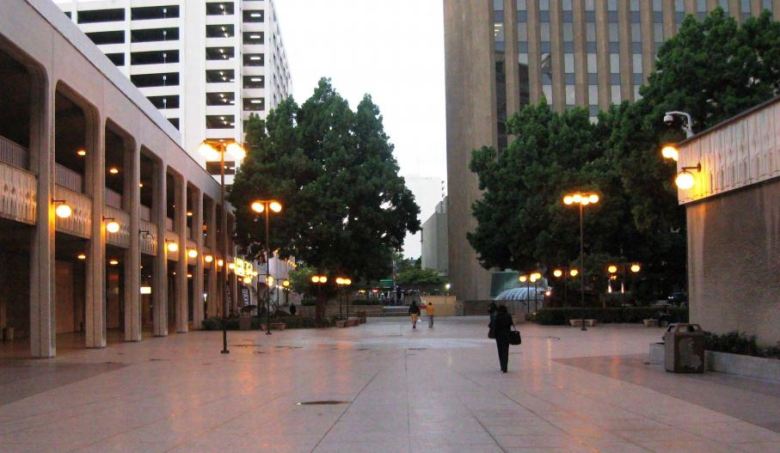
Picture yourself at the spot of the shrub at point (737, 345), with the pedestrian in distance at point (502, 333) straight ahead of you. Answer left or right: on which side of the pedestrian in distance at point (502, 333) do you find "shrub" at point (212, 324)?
right

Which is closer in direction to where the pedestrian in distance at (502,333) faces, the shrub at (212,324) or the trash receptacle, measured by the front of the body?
the shrub

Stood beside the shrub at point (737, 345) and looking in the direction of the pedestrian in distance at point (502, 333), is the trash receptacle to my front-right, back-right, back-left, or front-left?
front-left

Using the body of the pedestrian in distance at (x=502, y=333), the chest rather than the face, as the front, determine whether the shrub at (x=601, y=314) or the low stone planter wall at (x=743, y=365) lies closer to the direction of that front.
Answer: the shrub

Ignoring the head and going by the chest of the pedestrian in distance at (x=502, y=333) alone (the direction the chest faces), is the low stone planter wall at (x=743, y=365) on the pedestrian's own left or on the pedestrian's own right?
on the pedestrian's own right

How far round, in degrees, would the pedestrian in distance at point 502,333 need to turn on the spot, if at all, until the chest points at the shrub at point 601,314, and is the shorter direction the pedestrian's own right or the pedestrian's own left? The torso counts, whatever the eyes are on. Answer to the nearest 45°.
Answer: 0° — they already face it

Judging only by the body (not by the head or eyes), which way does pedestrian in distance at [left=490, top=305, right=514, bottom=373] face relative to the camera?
away from the camera

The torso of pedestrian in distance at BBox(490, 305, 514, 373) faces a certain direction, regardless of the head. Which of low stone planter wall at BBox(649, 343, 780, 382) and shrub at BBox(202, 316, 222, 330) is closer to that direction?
the shrub
